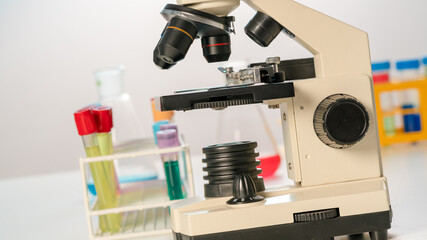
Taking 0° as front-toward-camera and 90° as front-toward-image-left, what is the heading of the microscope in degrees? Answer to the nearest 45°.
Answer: approximately 90°
